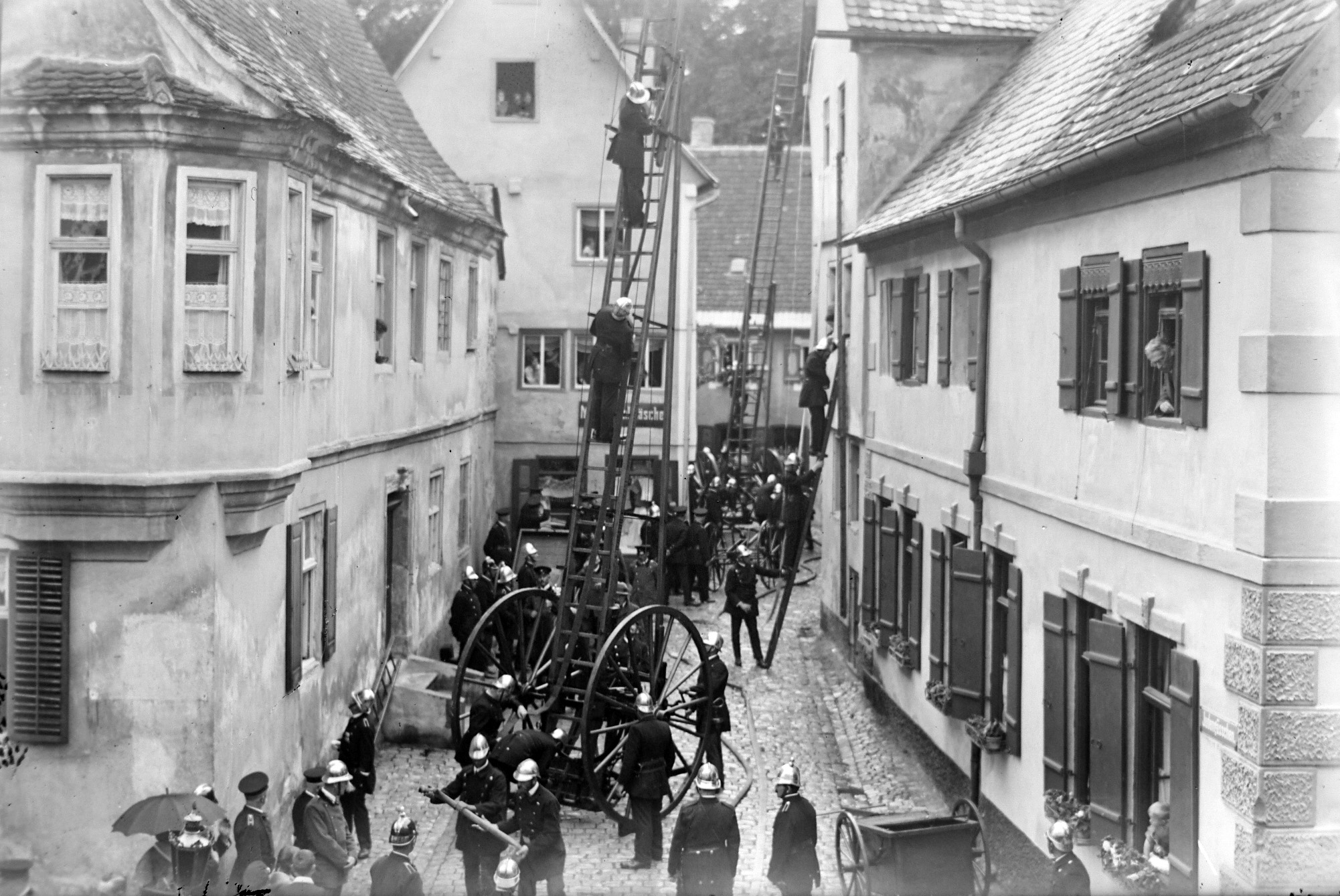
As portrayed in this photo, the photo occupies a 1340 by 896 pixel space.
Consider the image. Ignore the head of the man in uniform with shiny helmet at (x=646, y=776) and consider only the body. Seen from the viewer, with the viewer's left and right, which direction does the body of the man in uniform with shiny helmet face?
facing away from the viewer and to the left of the viewer

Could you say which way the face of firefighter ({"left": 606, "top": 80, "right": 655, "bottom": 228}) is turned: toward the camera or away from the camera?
away from the camera

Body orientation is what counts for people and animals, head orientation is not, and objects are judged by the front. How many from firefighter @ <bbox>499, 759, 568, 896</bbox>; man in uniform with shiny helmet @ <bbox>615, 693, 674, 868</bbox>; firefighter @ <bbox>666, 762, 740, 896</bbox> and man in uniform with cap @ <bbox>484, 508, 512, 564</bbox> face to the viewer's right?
1

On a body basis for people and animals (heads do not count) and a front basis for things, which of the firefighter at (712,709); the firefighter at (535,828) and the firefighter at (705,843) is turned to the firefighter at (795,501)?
the firefighter at (705,843)

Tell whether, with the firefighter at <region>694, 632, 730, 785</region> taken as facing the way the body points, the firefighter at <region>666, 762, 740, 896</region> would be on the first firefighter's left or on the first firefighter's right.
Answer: on the first firefighter's left

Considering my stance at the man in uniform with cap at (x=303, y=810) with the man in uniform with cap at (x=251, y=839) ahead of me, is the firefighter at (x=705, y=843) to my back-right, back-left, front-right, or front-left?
back-left

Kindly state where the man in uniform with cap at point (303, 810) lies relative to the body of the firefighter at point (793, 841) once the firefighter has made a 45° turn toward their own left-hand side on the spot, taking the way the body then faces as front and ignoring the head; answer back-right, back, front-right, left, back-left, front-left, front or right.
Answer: front

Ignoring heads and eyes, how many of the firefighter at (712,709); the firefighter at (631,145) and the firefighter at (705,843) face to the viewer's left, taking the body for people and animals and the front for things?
1

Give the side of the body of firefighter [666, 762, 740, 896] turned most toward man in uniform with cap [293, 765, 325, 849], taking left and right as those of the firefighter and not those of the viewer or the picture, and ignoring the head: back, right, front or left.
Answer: left

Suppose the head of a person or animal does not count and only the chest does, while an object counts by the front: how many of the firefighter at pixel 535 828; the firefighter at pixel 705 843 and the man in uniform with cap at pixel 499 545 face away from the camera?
1

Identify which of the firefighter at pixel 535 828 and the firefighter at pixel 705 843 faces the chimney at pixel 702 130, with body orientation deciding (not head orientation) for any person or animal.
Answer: the firefighter at pixel 705 843

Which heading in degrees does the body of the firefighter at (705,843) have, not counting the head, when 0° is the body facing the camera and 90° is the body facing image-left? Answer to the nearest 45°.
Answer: approximately 180°
